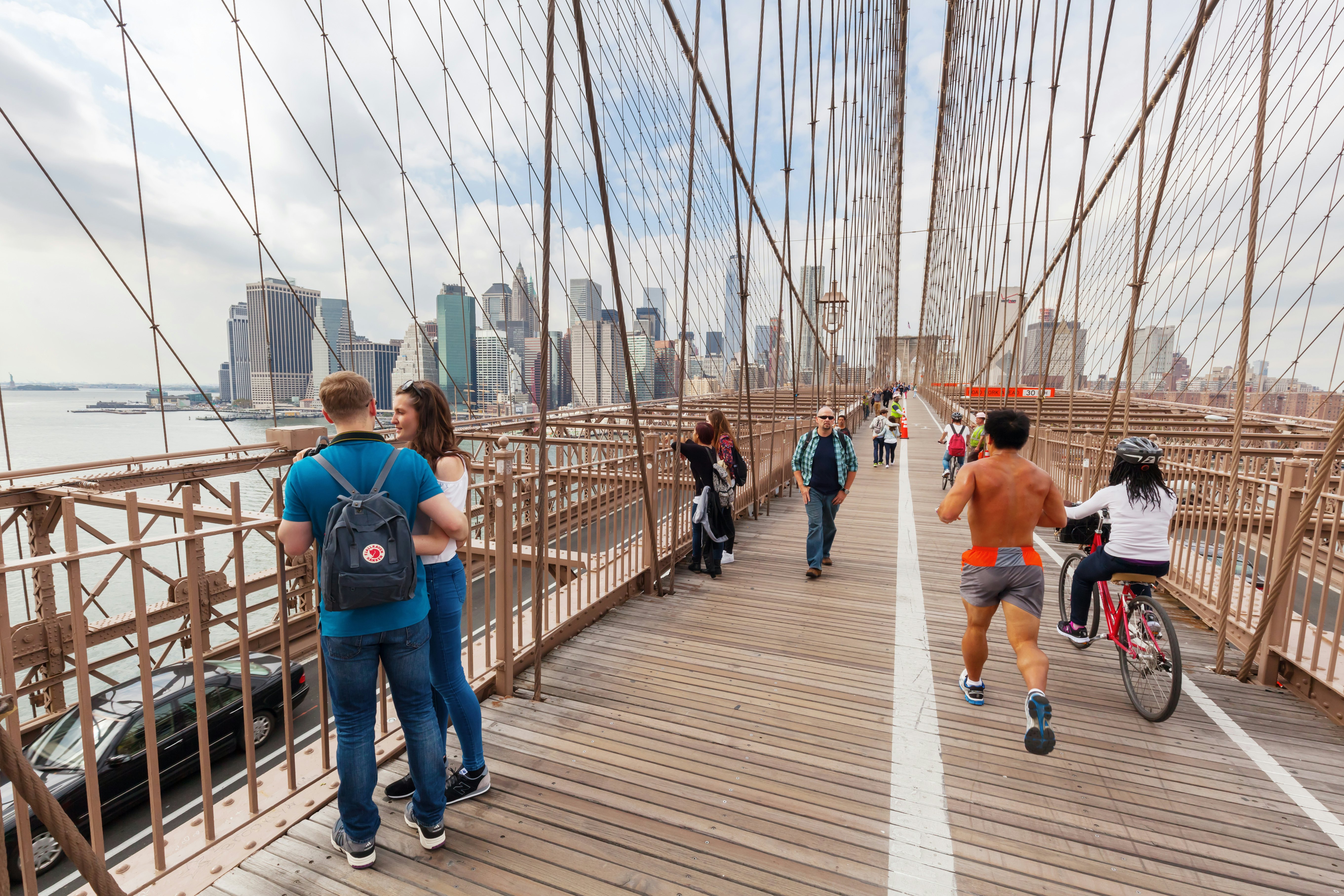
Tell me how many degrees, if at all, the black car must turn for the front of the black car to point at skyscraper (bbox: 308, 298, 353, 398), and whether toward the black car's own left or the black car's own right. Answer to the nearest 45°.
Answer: approximately 180°

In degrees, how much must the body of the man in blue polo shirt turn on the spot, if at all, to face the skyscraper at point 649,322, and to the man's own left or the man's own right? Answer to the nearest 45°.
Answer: approximately 45° to the man's own right

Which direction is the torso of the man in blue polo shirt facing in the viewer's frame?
away from the camera

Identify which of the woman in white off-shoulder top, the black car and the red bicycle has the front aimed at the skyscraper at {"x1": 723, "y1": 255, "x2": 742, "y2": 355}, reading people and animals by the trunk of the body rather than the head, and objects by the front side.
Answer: the red bicycle

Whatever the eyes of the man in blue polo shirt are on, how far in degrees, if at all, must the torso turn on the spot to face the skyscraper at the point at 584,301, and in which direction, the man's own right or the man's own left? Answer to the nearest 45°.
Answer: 0° — they already face it

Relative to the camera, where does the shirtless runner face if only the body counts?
away from the camera
